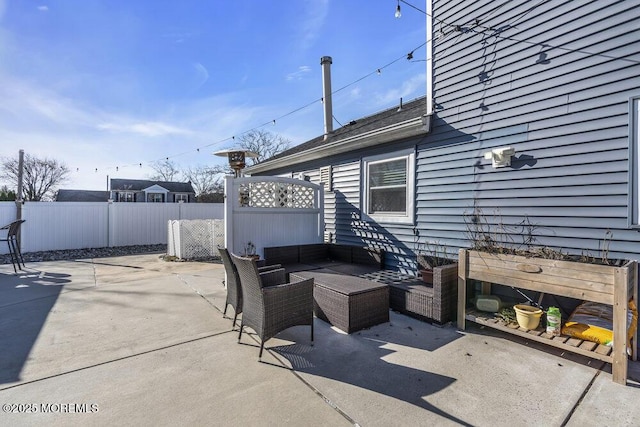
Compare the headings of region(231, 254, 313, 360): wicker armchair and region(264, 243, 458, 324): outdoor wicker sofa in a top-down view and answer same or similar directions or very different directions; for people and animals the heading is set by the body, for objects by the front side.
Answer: very different directions

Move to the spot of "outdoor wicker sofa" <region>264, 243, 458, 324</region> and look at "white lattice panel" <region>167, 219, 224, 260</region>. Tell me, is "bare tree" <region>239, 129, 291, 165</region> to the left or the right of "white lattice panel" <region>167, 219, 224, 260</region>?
right

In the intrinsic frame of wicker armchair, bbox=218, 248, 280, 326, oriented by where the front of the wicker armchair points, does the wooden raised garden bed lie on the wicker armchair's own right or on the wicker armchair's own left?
on the wicker armchair's own right

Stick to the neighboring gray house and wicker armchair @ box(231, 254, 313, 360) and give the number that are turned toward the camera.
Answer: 1

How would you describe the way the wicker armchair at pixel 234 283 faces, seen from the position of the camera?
facing away from the viewer and to the right of the viewer

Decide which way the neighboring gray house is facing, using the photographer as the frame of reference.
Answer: facing the viewer

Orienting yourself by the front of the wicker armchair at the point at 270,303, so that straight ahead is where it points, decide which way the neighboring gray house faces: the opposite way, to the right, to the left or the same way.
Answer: to the right

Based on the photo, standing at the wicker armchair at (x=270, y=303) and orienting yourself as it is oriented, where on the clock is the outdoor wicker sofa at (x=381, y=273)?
The outdoor wicker sofa is roughly at 12 o'clock from the wicker armchair.

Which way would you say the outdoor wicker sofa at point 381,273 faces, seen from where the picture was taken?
facing the viewer and to the left of the viewer

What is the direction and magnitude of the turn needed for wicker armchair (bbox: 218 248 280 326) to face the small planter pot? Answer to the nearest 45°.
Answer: approximately 45° to its right

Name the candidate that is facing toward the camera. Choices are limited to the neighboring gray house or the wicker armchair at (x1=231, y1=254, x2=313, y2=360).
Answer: the neighboring gray house

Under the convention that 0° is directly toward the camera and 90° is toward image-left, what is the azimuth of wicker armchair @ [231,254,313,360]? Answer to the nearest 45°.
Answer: approximately 225°

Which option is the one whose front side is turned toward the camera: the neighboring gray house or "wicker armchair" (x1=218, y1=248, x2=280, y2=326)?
the neighboring gray house

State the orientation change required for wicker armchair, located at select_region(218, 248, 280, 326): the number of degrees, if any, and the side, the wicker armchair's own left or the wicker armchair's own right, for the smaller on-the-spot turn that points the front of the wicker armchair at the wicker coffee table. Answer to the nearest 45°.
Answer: approximately 45° to the wicker armchair's own right

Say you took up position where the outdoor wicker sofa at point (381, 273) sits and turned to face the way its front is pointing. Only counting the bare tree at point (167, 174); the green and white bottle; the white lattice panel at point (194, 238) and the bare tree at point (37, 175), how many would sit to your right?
3

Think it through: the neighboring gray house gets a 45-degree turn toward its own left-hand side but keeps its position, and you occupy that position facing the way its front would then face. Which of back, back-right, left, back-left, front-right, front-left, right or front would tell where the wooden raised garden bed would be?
front-right

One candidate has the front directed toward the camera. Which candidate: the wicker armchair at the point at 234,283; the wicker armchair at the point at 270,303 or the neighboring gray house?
the neighboring gray house

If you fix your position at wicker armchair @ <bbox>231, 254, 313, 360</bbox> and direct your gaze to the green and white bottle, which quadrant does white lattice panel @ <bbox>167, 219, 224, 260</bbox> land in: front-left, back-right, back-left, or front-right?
back-left
